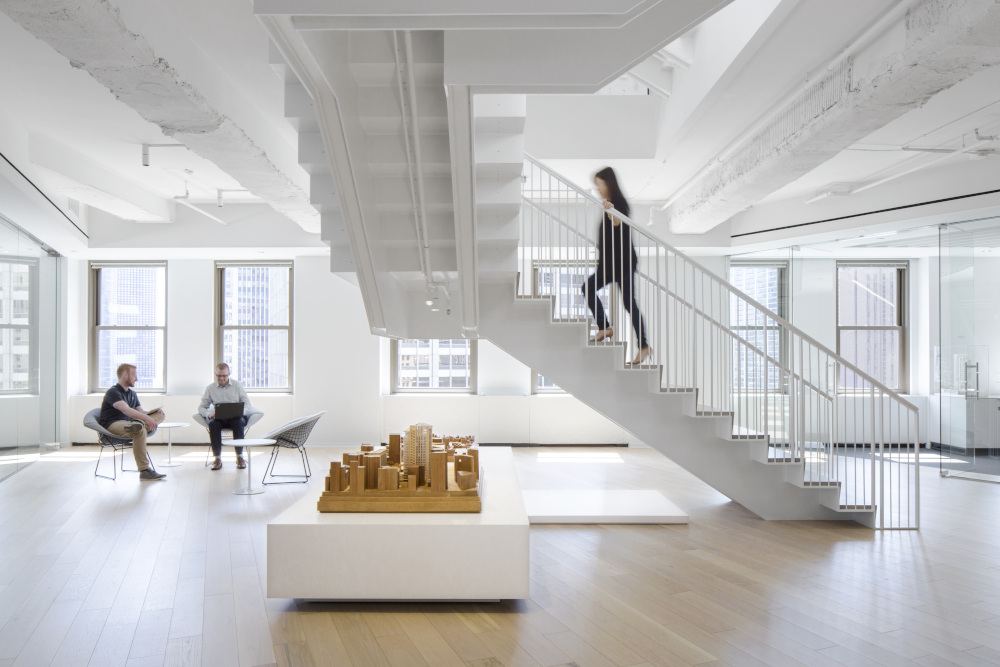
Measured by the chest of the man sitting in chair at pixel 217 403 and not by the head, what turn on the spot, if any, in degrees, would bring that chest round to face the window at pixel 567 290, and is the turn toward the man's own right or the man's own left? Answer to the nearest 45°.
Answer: approximately 45° to the man's own left

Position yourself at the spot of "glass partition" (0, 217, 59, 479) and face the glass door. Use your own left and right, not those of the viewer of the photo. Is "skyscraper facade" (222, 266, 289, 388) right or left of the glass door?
left

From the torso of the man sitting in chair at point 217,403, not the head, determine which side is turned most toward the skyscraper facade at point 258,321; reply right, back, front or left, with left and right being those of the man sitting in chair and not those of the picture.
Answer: back

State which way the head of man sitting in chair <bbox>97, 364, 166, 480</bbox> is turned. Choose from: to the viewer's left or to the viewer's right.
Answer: to the viewer's right

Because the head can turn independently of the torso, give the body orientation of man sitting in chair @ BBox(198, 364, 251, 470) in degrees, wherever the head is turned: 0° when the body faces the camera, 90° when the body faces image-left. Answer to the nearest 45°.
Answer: approximately 0°

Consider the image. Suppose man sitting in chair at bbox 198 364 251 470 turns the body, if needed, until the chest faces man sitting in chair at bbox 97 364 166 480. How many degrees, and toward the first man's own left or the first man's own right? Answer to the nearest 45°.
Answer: approximately 45° to the first man's own right

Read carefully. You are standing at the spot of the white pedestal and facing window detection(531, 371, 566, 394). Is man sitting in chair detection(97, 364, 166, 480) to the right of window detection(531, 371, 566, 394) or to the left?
left

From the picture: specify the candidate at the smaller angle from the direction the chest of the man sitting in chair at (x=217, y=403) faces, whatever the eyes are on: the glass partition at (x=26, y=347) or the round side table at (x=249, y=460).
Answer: the round side table

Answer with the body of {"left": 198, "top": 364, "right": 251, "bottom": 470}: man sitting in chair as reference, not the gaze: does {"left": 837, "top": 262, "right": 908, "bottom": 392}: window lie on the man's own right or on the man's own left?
on the man's own left

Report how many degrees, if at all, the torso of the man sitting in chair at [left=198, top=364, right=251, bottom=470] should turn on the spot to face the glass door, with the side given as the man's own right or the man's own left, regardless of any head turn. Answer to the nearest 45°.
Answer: approximately 45° to the man's own left

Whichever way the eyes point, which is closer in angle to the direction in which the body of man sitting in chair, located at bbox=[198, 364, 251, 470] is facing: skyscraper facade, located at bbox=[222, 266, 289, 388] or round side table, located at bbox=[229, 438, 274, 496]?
the round side table

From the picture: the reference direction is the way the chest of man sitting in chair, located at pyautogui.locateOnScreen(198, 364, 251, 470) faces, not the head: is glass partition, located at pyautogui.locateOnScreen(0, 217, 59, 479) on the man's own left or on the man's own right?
on the man's own right

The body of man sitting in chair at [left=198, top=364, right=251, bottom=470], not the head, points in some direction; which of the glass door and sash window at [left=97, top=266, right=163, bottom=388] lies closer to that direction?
the glass door
